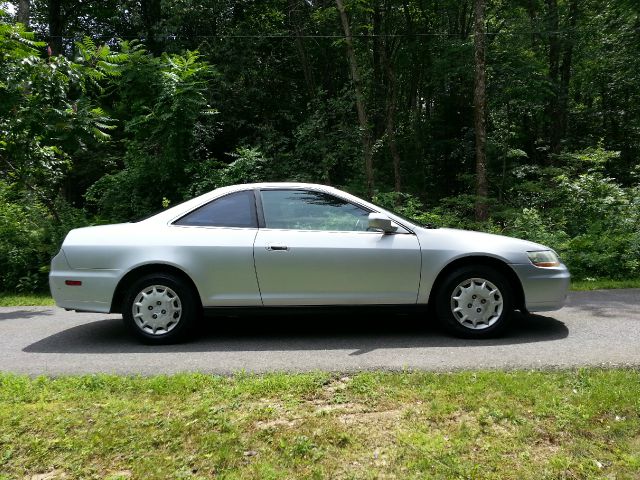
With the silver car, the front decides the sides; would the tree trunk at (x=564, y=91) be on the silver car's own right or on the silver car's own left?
on the silver car's own left

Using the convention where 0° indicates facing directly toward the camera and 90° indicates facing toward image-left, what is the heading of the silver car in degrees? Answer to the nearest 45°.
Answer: approximately 270°

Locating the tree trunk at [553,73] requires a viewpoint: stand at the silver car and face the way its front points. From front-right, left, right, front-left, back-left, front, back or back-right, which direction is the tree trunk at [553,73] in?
front-left

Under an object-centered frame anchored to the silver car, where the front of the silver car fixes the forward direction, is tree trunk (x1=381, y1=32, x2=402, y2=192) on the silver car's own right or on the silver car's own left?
on the silver car's own left

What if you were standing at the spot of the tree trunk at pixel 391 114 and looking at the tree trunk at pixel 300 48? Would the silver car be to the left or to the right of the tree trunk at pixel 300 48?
left

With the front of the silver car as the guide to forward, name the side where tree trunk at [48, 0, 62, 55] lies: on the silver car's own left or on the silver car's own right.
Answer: on the silver car's own left

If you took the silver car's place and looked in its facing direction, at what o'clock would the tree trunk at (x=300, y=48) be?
The tree trunk is roughly at 9 o'clock from the silver car.
